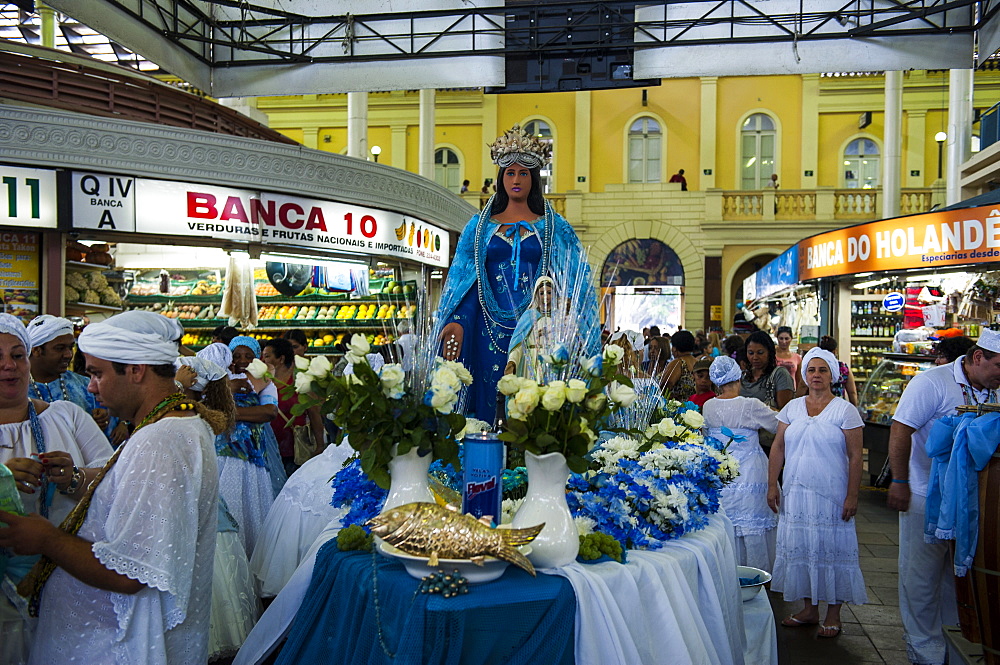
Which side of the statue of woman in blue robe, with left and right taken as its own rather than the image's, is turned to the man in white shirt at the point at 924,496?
left

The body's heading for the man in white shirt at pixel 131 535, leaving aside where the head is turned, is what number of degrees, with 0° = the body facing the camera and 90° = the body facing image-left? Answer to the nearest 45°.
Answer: approximately 90°

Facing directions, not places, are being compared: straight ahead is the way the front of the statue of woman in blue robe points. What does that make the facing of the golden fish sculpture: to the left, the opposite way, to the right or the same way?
to the right

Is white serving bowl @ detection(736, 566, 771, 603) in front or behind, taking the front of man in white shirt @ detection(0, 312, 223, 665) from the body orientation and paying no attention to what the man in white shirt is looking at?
behind

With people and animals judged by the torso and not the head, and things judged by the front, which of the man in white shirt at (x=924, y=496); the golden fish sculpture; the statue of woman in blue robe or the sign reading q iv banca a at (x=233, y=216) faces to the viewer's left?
the golden fish sculpture

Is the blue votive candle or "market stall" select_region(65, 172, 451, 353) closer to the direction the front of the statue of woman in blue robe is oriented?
the blue votive candle

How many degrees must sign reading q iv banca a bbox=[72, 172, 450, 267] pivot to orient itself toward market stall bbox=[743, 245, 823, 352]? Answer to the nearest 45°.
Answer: approximately 45° to its left

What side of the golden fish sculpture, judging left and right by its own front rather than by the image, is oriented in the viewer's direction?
left

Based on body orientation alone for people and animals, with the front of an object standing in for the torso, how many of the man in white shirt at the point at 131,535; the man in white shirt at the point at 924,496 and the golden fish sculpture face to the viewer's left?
2
